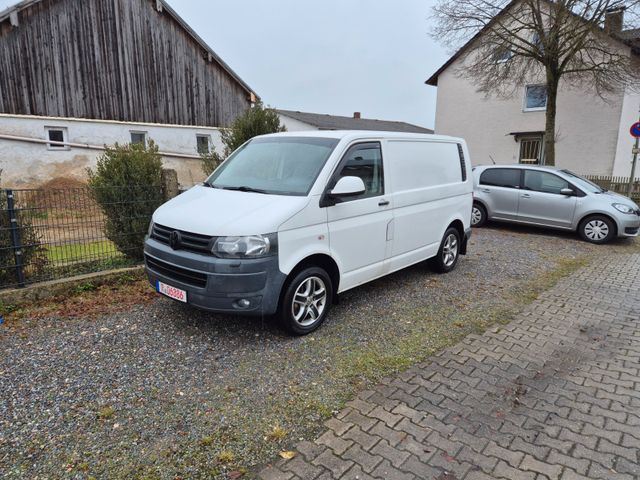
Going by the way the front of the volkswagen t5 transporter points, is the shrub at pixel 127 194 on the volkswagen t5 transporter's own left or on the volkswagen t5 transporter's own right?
on the volkswagen t5 transporter's own right

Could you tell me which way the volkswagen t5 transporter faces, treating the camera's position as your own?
facing the viewer and to the left of the viewer

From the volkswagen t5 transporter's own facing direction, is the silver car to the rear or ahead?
to the rear

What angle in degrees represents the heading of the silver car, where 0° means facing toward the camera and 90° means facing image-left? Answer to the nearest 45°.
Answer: approximately 315°

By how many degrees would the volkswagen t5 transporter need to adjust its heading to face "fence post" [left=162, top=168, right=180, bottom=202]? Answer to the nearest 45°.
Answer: approximately 90° to its right

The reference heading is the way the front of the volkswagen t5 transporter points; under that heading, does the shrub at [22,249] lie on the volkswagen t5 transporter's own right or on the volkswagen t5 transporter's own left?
on the volkswagen t5 transporter's own right

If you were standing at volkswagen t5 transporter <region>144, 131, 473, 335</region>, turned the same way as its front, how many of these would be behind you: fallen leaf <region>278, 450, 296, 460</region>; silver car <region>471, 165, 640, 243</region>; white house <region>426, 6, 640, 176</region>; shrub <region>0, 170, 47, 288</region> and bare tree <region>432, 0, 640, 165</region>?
3

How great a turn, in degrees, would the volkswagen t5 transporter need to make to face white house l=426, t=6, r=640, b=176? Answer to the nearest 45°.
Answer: approximately 180°

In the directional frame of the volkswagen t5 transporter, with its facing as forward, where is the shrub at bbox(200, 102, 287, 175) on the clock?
The shrub is roughly at 4 o'clock from the volkswagen t5 transporter.

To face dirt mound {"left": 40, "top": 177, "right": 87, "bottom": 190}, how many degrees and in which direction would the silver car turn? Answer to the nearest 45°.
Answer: approximately 135° to its right

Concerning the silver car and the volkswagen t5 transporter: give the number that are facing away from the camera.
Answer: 0

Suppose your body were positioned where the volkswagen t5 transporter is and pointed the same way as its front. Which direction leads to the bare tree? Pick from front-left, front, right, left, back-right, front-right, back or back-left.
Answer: back
